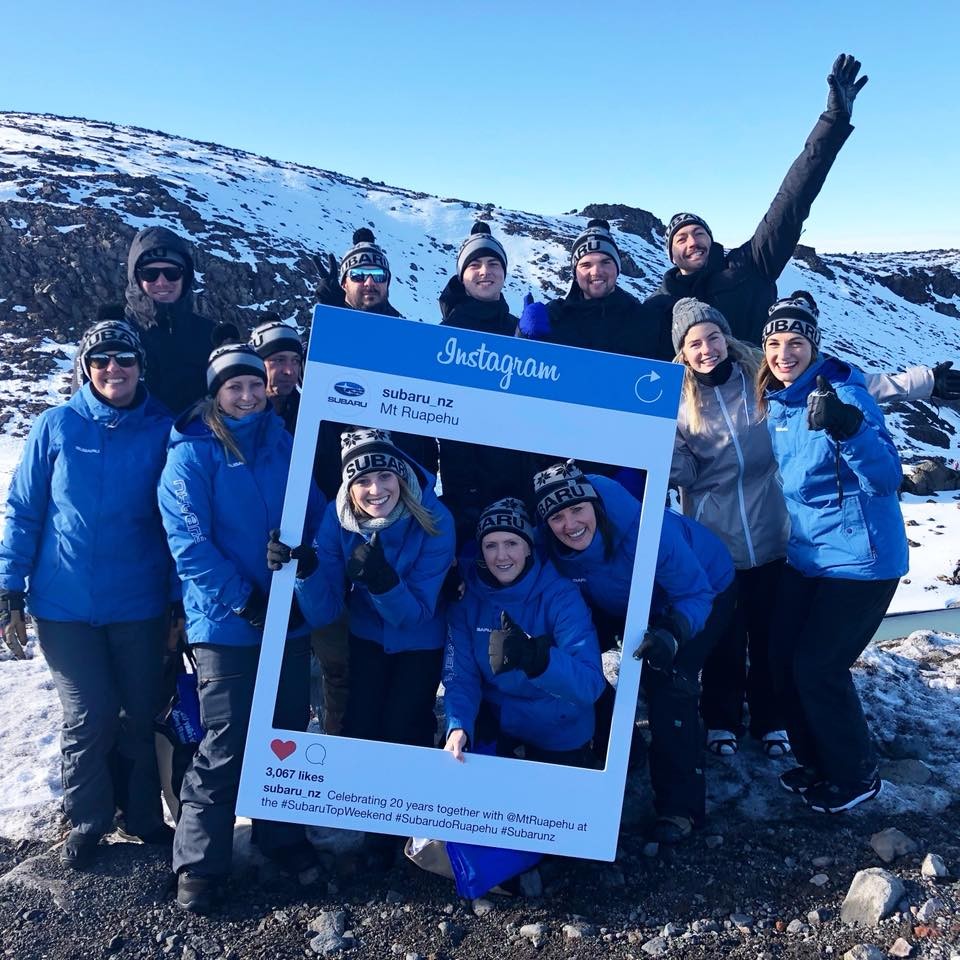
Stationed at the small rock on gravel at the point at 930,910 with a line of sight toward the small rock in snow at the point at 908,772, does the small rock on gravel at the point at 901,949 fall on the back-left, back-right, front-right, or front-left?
back-left

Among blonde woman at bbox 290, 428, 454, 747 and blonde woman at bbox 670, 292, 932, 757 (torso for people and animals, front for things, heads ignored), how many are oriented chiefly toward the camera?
2

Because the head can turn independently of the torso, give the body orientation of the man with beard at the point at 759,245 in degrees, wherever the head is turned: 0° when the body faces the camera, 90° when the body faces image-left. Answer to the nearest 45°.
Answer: approximately 0°

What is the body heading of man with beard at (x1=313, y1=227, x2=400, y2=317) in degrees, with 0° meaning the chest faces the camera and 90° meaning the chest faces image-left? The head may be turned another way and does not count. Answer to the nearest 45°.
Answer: approximately 0°
